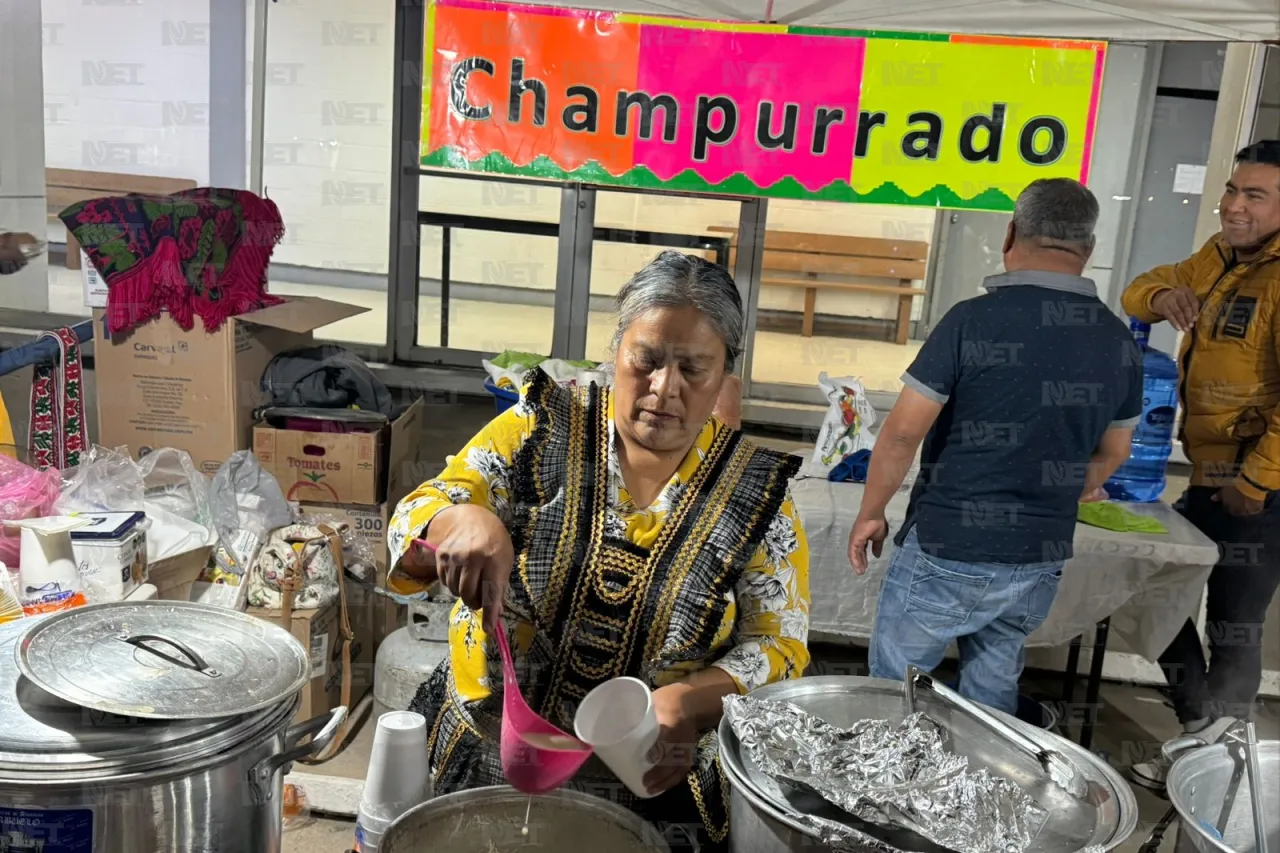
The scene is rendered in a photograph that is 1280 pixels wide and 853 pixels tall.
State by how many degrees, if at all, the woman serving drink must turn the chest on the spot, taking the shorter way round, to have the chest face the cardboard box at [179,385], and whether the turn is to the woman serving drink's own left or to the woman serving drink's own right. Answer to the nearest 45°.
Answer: approximately 135° to the woman serving drink's own right

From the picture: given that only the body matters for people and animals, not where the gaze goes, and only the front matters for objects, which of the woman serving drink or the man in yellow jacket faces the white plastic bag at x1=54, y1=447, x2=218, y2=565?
the man in yellow jacket

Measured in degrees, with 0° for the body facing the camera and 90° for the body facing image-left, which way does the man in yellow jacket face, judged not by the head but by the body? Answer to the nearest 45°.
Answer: approximately 45°

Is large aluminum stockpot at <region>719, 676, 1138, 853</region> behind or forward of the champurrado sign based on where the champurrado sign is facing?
forward

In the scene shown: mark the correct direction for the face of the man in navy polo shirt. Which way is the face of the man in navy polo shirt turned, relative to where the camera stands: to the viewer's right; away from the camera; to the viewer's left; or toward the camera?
away from the camera

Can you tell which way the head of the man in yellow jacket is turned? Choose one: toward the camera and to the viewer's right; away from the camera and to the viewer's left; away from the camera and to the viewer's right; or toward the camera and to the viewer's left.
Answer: toward the camera and to the viewer's left

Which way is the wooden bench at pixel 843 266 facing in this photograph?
toward the camera

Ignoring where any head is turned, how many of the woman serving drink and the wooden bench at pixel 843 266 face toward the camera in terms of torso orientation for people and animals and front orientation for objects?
2

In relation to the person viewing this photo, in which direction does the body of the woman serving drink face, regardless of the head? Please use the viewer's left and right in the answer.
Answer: facing the viewer

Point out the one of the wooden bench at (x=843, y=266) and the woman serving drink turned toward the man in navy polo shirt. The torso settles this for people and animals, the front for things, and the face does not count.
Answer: the wooden bench

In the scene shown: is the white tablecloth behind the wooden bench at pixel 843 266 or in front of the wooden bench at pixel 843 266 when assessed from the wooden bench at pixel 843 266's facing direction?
in front

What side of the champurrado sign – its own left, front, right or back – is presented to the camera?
front

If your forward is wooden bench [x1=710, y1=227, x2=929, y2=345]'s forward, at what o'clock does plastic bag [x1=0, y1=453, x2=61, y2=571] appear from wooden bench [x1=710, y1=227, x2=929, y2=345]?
The plastic bag is roughly at 1 o'clock from the wooden bench.

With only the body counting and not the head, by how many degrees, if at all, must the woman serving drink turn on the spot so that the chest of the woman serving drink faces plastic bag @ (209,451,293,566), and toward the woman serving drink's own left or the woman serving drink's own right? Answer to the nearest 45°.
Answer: approximately 135° to the woman serving drink's own right
